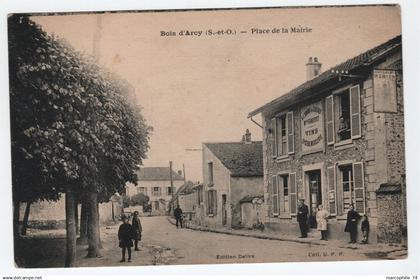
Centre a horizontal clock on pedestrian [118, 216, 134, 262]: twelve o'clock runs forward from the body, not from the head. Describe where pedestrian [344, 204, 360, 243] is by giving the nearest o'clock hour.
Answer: pedestrian [344, 204, 360, 243] is roughly at 9 o'clock from pedestrian [118, 216, 134, 262].

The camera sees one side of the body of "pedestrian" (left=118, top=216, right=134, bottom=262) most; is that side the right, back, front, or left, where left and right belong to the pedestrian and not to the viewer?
front

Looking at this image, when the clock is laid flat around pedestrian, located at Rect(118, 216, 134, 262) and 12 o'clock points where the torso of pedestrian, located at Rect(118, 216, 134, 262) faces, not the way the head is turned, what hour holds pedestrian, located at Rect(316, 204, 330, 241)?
pedestrian, located at Rect(316, 204, 330, 241) is roughly at 9 o'clock from pedestrian, located at Rect(118, 216, 134, 262).

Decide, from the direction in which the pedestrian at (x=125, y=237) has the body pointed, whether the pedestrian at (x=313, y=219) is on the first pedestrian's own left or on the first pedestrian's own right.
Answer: on the first pedestrian's own left

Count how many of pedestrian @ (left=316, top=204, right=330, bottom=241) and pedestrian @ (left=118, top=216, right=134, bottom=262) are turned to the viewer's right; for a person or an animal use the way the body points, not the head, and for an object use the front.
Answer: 0

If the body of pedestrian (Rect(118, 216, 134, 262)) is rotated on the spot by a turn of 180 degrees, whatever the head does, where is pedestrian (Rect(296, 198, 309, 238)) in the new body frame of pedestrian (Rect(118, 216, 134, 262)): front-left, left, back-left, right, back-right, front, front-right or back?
right

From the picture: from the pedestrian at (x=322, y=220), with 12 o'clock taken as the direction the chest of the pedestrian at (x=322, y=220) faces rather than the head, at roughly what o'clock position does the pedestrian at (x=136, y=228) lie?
the pedestrian at (x=136, y=228) is roughly at 1 o'clock from the pedestrian at (x=322, y=220).

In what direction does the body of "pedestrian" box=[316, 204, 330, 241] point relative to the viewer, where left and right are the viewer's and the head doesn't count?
facing the viewer and to the left of the viewer
